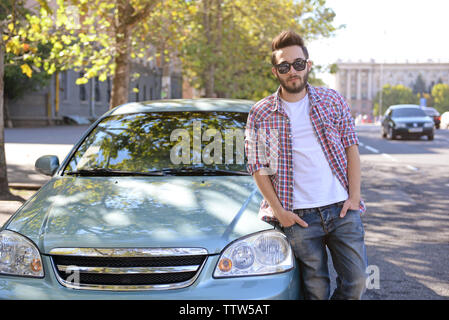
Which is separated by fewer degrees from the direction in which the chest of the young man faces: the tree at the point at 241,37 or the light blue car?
the light blue car

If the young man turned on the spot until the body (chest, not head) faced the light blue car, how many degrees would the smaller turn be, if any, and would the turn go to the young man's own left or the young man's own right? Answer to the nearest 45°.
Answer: approximately 90° to the young man's own right

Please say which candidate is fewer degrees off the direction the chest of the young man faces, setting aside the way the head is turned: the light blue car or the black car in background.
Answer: the light blue car

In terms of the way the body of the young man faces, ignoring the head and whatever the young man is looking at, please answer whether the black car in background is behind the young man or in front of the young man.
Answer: behind

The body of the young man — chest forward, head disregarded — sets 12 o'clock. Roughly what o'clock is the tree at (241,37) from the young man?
The tree is roughly at 6 o'clock from the young man.

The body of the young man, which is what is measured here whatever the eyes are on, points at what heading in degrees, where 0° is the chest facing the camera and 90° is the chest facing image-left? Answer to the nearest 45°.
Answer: approximately 0°
